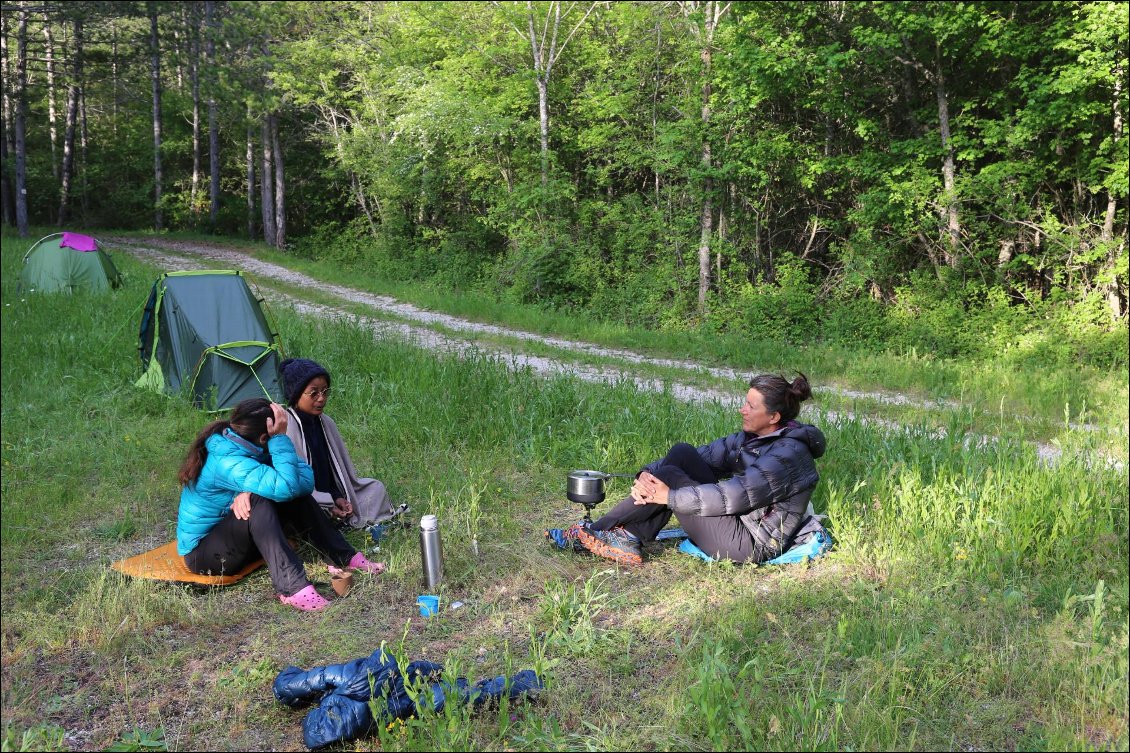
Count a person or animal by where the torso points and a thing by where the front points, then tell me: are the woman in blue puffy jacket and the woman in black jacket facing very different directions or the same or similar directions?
very different directions

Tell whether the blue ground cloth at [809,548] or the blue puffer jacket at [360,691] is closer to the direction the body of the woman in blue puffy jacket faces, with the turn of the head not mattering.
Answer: the blue ground cloth

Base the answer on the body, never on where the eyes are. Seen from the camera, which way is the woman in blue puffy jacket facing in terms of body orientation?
to the viewer's right

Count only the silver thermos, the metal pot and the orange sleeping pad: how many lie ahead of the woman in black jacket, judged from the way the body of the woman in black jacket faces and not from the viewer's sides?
3

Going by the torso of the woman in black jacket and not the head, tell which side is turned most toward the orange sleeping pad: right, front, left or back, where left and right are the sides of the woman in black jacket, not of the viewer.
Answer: front

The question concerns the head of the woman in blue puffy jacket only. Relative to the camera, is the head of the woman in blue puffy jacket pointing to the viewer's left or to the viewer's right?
to the viewer's right

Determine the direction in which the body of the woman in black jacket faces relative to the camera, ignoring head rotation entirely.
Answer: to the viewer's left

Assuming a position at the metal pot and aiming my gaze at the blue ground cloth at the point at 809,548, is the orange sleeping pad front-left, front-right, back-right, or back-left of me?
back-right

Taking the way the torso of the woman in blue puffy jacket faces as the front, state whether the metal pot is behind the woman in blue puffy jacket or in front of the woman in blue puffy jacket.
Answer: in front

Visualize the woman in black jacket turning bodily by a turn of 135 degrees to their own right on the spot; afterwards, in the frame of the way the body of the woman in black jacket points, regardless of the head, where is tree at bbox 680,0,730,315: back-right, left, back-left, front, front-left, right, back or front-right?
front-left
